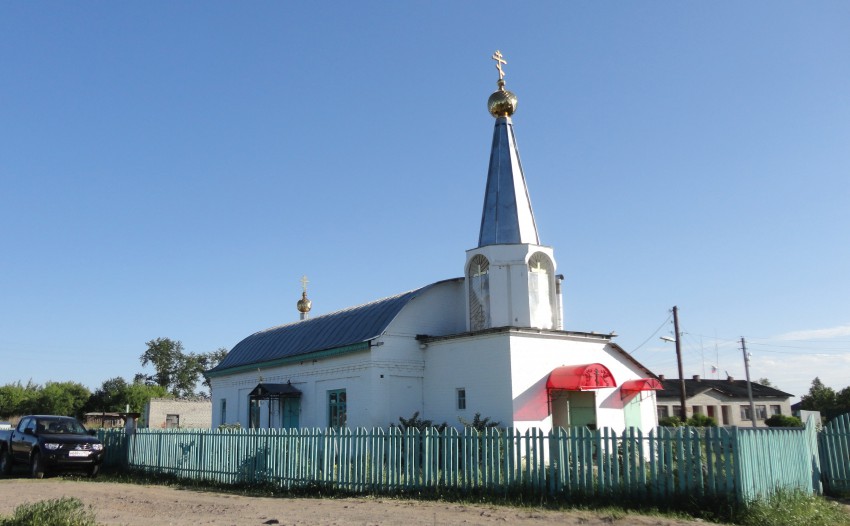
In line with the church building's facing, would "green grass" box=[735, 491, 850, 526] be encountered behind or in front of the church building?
in front

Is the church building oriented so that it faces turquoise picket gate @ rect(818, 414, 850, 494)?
yes

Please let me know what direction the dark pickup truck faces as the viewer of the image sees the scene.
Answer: facing the viewer and to the right of the viewer

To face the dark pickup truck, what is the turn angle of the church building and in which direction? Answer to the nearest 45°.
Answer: approximately 135° to its right

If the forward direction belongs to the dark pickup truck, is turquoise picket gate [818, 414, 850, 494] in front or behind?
in front

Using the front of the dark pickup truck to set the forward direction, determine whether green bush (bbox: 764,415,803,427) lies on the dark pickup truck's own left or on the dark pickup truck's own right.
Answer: on the dark pickup truck's own left

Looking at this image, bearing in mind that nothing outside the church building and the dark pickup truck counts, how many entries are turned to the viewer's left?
0

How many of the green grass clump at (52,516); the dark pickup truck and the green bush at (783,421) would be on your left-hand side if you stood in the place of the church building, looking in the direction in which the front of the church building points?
1

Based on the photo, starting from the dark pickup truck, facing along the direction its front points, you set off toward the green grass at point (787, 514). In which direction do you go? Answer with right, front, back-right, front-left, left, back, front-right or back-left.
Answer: front

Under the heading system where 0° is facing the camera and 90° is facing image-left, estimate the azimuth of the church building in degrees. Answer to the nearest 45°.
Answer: approximately 315°

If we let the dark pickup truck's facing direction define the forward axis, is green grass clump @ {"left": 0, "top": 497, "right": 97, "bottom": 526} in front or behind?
in front
